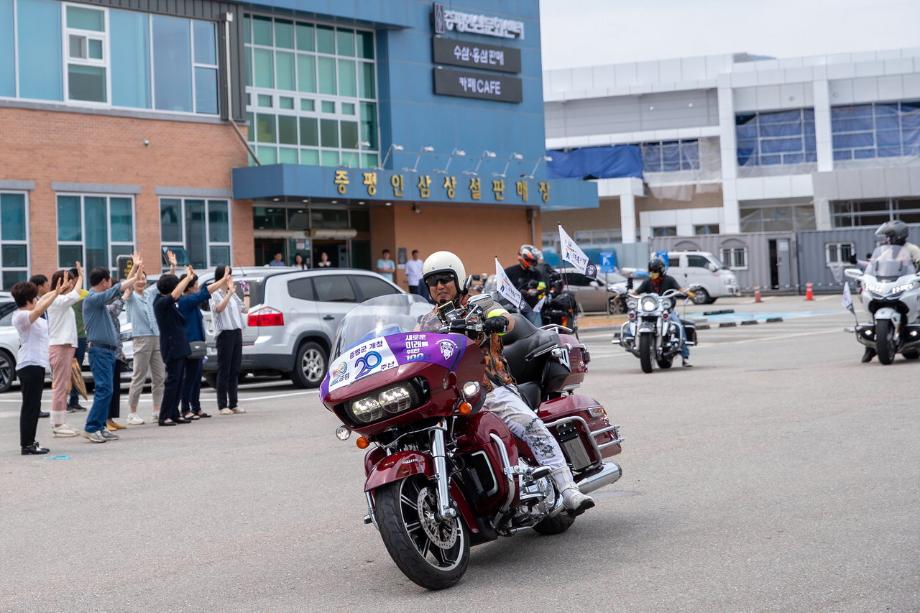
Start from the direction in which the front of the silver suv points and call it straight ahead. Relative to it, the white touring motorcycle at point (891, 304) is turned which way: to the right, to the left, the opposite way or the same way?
the opposite way

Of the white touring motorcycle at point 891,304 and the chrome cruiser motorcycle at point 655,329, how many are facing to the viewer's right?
0

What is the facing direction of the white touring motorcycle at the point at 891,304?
toward the camera

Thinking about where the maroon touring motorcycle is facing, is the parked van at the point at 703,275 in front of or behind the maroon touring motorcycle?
behind

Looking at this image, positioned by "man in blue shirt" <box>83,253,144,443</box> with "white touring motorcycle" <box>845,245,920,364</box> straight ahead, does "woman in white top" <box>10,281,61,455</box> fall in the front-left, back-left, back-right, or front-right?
back-right

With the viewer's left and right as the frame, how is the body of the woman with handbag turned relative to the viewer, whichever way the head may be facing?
facing to the right of the viewer

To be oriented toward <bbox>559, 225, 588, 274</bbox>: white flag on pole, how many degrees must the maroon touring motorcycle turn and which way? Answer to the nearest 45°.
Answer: approximately 135° to its right

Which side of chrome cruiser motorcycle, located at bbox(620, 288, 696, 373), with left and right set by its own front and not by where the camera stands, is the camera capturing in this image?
front

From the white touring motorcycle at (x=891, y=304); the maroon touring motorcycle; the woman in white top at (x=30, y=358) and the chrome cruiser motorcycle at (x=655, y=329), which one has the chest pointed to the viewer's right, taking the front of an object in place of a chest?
the woman in white top

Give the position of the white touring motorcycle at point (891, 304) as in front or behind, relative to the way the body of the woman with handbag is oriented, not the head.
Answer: in front

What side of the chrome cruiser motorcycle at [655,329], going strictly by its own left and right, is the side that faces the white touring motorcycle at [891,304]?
left

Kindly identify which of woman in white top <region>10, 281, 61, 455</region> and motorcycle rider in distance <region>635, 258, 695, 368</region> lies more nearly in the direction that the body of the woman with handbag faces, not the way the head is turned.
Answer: the motorcycle rider in distance

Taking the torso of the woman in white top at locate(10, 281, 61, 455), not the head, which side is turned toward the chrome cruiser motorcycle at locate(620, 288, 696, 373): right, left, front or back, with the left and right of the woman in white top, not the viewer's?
front

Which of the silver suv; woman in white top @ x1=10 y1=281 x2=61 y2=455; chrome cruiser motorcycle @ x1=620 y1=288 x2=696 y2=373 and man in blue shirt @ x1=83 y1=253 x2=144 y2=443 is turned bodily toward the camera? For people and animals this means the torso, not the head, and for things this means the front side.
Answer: the chrome cruiser motorcycle

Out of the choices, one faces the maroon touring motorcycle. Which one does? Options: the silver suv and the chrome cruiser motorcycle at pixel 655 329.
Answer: the chrome cruiser motorcycle

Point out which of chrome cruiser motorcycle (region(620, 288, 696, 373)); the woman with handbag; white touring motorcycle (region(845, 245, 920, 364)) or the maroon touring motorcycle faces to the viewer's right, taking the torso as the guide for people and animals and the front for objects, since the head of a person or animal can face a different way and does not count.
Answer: the woman with handbag

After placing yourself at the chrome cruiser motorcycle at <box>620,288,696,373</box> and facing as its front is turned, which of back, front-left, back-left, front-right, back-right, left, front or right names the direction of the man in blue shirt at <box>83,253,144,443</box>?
front-right
